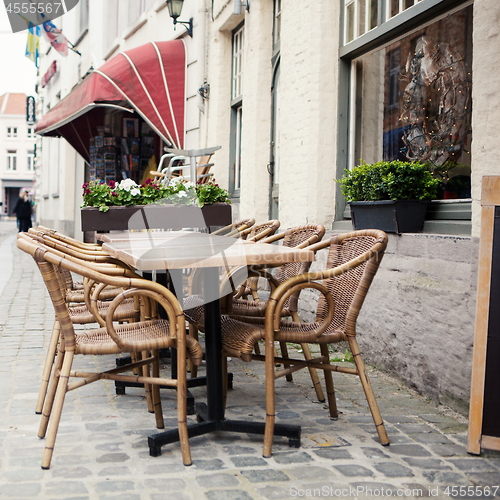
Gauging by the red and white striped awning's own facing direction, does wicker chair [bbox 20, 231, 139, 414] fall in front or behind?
in front

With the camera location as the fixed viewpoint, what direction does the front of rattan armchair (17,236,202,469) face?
facing to the right of the viewer

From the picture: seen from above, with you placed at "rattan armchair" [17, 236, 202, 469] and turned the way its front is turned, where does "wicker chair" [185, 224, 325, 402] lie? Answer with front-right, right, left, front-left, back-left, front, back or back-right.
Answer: front-left

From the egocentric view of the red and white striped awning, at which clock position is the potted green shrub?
The potted green shrub is roughly at 10 o'clock from the red and white striped awning.

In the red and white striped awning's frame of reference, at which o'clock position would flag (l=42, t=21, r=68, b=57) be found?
The flag is roughly at 4 o'clock from the red and white striped awning.

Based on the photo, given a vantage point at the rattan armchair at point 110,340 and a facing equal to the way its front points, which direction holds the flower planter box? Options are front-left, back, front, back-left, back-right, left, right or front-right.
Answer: left

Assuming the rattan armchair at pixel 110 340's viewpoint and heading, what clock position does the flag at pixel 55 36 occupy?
The flag is roughly at 9 o'clock from the rattan armchair.

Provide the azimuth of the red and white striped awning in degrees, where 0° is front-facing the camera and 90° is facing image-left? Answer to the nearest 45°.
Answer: approximately 45°

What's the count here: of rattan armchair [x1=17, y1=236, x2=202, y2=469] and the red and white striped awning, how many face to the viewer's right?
1

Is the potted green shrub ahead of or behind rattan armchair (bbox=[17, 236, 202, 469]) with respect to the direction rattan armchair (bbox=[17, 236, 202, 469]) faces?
ahead

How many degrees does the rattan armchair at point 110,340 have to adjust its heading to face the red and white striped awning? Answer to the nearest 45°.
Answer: approximately 90° to its left

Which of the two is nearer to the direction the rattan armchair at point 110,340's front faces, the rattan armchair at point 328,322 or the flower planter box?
the rattan armchair

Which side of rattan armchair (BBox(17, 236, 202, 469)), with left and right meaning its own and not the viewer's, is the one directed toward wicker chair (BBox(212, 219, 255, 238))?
left

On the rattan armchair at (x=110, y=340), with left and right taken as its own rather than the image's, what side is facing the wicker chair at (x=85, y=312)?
left
